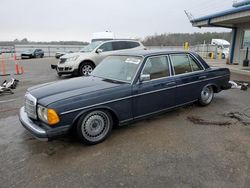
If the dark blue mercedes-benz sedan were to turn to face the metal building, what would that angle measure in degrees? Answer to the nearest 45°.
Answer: approximately 180°

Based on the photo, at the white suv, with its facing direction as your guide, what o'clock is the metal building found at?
The metal building is roughly at 7 o'clock from the white suv.

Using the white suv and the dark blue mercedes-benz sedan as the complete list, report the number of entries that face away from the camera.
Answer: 0

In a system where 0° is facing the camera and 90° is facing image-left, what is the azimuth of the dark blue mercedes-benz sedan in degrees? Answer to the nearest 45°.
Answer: approximately 45°

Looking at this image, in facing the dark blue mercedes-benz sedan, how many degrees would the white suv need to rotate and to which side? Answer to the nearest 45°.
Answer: approximately 45° to its left

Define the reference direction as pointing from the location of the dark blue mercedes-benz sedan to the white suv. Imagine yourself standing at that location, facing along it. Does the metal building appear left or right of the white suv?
right

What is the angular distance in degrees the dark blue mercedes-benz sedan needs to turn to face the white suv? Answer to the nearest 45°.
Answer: approximately 135° to its right

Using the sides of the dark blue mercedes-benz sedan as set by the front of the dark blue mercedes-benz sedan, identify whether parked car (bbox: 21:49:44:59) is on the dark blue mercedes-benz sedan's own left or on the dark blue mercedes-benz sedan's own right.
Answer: on the dark blue mercedes-benz sedan's own right

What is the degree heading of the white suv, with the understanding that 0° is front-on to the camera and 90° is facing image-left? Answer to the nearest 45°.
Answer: approximately 45°
